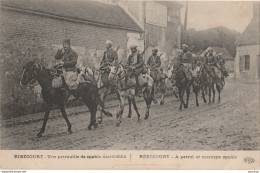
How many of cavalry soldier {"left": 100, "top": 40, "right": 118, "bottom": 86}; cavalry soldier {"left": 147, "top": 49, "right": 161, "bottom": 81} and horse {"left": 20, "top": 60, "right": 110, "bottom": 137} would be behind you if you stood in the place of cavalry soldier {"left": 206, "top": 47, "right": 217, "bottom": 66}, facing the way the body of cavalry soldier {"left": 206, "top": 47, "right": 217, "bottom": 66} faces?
0

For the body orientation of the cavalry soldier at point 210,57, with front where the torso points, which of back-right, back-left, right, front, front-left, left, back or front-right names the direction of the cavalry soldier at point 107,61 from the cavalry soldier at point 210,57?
front

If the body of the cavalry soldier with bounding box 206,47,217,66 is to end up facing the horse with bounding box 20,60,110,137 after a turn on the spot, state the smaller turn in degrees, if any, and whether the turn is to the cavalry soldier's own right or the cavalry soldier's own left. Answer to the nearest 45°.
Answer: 0° — they already face it

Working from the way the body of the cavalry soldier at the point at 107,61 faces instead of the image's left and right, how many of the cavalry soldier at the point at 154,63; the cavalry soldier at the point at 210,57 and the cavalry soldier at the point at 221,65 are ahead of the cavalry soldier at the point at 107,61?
0

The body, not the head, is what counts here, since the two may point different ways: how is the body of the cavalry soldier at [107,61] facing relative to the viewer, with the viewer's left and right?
facing the viewer and to the left of the viewer
